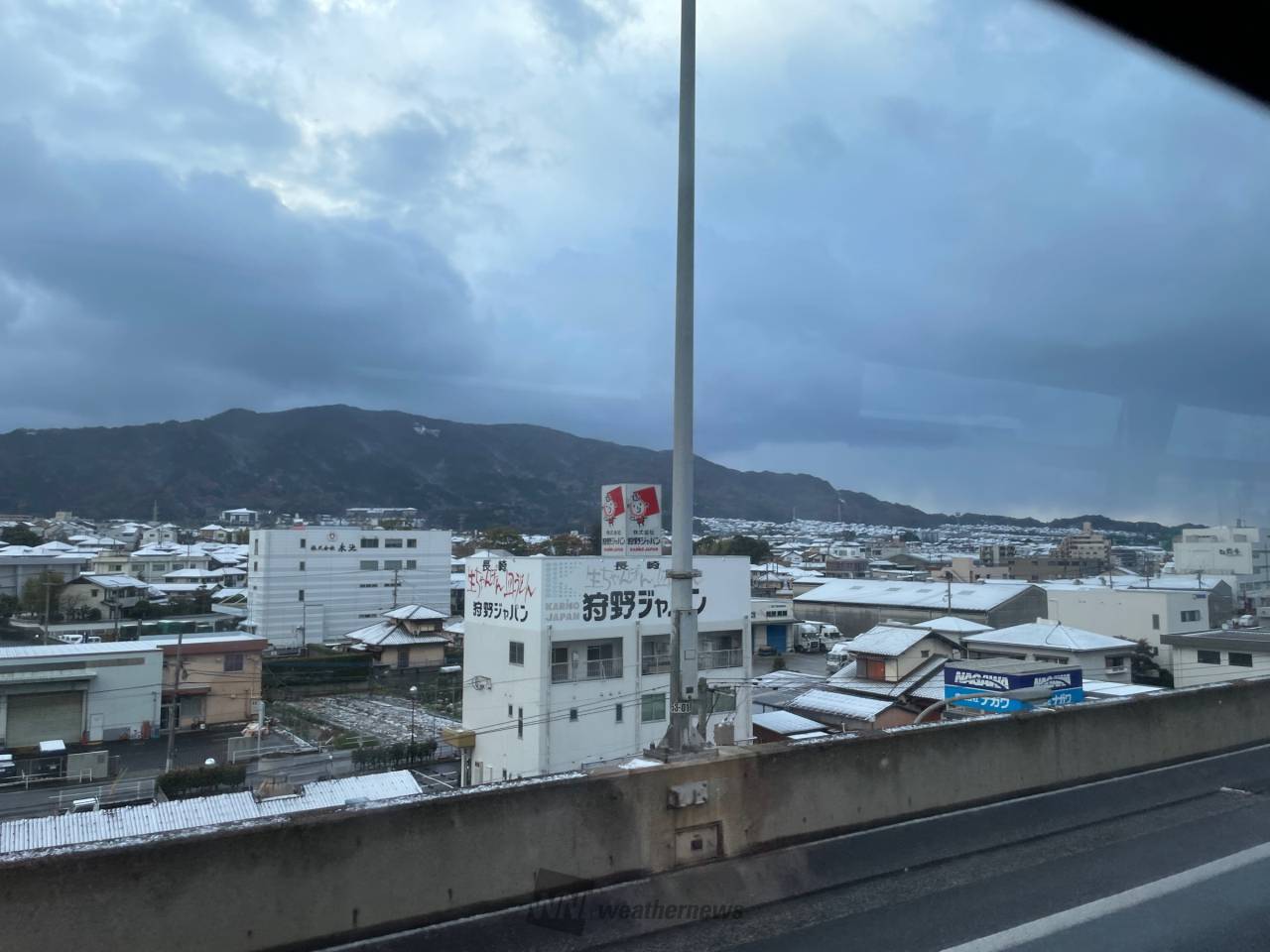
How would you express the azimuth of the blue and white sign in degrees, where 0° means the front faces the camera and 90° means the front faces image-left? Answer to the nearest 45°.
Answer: approximately 0°

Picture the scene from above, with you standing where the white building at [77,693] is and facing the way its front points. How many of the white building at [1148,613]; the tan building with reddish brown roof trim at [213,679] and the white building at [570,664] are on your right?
0

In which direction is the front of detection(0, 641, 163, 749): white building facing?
toward the camera

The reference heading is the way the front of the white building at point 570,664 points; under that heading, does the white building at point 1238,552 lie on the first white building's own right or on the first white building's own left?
on the first white building's own left

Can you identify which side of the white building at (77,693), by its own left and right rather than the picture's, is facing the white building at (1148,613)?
left

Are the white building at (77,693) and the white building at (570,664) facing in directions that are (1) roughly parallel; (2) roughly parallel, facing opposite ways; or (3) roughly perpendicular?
roughly parallel

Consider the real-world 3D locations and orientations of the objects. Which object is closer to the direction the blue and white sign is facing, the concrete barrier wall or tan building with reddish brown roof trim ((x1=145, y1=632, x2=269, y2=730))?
the concrete barrier wall

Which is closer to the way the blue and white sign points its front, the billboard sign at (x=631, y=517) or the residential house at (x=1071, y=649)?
the billboard sign

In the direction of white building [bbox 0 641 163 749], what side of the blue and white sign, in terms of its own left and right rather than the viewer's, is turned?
right

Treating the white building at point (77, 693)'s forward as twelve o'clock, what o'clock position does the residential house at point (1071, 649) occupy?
The residential house is roughly at 10 o'clock from the white building.

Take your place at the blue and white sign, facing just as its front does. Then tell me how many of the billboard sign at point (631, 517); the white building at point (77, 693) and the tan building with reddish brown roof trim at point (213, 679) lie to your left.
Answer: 0

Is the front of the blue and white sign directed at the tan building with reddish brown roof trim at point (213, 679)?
no

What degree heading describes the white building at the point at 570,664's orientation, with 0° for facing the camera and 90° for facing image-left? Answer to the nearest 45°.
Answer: approximately 315°

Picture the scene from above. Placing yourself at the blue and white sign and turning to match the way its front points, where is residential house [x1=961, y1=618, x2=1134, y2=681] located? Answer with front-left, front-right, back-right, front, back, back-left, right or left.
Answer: back

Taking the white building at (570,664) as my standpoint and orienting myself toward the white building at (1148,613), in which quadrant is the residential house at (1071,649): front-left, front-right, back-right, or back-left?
front-right

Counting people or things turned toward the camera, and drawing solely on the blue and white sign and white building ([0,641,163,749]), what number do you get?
2

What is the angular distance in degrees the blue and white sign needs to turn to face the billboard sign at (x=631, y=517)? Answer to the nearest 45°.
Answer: approximately 45° to its right
